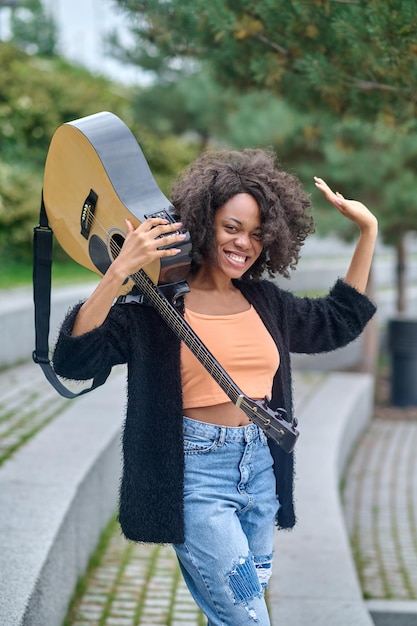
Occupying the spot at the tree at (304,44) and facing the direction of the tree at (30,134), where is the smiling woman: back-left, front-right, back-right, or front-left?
back-left

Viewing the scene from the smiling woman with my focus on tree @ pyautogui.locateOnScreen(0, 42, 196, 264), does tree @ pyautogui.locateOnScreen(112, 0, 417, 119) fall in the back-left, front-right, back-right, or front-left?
front-right

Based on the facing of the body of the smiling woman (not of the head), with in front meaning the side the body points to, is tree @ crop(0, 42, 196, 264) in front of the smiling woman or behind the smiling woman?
behind

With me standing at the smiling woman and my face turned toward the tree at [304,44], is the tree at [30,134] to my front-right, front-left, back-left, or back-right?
front-left

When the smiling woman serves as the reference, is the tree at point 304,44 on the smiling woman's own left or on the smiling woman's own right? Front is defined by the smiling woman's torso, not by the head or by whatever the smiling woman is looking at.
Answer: on the smiling woman's own left

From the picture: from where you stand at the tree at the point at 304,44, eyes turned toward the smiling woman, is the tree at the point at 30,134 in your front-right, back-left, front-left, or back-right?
back-right

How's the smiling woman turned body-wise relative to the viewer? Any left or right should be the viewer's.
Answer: facing the viewer and to the right of the viewer
